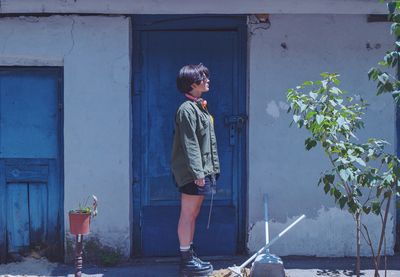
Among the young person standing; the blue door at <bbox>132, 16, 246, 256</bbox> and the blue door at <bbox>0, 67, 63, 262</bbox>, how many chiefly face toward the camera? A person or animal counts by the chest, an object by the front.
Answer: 2

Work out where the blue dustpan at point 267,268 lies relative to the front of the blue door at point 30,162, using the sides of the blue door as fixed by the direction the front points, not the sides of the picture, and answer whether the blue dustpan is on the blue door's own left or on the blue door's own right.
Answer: on the blue door's own left

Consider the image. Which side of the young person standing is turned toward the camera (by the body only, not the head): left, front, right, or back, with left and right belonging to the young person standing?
right

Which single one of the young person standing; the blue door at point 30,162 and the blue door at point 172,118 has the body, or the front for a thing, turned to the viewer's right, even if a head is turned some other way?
the young person standing

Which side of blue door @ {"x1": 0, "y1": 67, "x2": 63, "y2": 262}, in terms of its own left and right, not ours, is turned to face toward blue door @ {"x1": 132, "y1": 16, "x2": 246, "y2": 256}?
left

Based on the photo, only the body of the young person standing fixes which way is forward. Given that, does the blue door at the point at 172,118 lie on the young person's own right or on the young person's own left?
on the young person's own left

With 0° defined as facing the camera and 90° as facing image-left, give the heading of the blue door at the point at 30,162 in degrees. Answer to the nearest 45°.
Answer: approximately 0°

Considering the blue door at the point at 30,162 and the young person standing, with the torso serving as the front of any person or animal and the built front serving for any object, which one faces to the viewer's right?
the young person standing

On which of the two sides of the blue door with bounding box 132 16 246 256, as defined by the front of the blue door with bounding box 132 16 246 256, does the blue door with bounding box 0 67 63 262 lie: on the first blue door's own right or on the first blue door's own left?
on the first blue door's own right

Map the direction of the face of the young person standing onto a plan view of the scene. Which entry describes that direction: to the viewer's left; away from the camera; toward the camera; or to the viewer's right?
to the viewer's right

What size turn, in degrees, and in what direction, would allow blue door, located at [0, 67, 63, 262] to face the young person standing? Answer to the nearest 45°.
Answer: approximately 45° to its left

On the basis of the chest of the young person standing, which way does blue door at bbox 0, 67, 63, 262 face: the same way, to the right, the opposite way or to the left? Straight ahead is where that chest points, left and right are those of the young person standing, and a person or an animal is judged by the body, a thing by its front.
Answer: to the right
